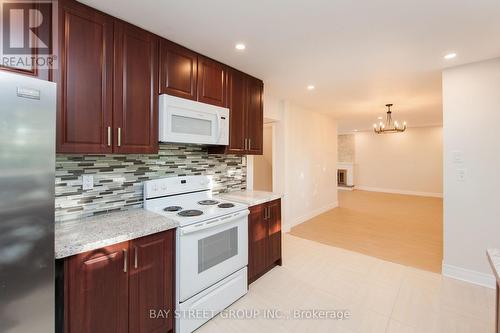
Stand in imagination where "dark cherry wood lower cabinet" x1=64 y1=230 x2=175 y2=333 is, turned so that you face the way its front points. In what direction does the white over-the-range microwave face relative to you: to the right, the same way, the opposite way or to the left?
the same way

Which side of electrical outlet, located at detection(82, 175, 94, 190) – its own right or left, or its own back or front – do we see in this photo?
front

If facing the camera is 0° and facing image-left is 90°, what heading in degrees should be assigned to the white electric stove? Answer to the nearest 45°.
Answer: approximately 315°

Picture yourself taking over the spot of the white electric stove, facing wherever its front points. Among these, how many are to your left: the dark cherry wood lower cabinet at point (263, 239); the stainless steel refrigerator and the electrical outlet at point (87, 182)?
1

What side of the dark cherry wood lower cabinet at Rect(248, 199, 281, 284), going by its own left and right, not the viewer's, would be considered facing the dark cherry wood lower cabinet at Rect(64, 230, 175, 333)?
right

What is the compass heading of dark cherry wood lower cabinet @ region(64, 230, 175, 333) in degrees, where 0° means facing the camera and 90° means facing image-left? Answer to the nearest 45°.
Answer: approximately 315°

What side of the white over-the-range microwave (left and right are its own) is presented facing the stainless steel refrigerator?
right

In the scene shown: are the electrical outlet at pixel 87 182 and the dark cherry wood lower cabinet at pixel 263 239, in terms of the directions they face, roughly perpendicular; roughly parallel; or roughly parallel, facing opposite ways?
roughly parallel

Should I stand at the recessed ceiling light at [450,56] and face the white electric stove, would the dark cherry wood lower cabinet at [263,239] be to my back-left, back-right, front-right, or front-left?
front-right

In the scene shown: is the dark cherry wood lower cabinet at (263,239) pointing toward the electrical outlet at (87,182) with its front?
no

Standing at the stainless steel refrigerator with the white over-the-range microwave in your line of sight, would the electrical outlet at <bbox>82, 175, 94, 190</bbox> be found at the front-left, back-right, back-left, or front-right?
front-left

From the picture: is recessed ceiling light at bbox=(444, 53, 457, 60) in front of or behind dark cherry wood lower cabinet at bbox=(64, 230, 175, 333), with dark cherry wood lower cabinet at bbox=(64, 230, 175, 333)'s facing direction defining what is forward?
in front

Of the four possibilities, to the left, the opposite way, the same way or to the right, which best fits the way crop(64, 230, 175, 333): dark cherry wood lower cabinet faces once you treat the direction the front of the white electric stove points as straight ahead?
the same way

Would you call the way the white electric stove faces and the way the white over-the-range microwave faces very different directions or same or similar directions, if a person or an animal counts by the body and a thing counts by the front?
same or similar directions

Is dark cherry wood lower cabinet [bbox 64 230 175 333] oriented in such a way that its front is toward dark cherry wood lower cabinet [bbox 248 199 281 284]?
no

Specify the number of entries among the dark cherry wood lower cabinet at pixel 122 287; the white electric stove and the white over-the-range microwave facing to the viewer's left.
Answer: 0
